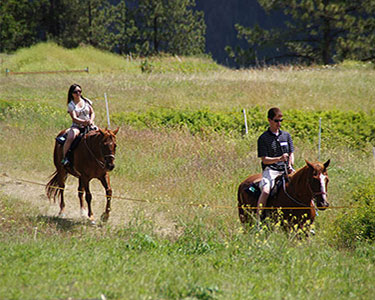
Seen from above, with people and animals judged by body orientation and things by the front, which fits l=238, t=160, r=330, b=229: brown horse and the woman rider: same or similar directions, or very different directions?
same or similar directions

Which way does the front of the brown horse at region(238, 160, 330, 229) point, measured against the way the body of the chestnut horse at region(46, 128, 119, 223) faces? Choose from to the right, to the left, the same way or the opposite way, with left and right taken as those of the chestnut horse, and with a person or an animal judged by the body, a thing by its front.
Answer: the same way

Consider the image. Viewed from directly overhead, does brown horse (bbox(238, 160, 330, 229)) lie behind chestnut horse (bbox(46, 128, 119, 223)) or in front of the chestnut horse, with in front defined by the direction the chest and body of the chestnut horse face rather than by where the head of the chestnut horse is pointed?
in front

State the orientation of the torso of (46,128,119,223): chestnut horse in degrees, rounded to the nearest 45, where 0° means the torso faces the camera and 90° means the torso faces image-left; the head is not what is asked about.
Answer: approximately 315°

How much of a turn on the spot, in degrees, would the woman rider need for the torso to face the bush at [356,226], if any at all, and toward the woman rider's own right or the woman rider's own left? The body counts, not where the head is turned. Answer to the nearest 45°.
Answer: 0° — they already face it

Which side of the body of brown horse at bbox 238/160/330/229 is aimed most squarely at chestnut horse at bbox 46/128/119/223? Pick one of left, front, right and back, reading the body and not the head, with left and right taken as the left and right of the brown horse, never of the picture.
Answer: back

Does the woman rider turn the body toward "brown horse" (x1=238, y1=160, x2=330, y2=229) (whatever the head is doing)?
yes

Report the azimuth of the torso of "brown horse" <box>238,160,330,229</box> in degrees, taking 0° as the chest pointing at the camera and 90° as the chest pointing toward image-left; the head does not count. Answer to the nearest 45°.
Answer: approximately 315°

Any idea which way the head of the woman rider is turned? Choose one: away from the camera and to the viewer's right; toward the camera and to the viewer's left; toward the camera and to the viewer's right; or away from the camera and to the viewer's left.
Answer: toward the camera and to the viewer's right
